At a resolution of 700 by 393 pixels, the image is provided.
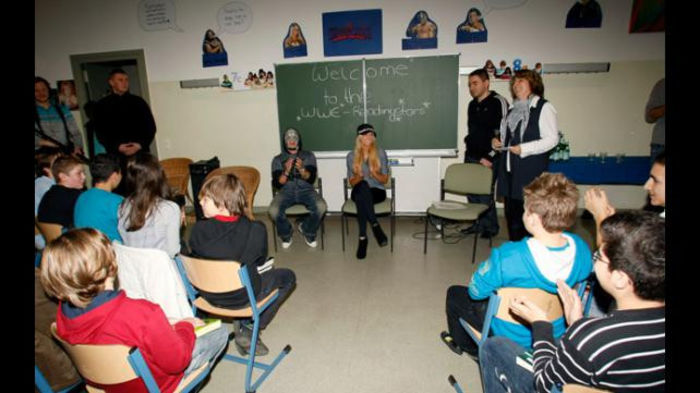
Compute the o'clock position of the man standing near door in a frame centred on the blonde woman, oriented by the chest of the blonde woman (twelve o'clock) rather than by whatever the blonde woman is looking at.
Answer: The man standing near door is roughly at 3 o'clock from the blonde woman.

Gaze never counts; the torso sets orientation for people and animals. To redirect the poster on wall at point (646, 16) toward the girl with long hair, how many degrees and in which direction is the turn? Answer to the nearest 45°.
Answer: approximately 45° to its right

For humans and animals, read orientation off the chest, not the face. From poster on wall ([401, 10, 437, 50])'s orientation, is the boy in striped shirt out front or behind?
out front

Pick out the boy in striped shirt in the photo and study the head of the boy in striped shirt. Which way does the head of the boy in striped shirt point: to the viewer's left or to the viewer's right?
to the viewer's left

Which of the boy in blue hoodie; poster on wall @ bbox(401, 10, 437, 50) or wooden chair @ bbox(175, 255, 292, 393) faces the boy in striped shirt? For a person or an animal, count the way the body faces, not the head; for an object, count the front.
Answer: the poster on wall

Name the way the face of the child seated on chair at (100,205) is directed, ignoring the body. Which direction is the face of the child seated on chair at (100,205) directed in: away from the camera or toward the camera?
away from the camera

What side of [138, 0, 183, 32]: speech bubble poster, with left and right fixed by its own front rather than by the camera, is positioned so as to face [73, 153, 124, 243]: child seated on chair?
front

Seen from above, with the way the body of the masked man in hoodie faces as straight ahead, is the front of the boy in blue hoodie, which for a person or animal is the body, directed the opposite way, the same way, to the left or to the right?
the opposite way

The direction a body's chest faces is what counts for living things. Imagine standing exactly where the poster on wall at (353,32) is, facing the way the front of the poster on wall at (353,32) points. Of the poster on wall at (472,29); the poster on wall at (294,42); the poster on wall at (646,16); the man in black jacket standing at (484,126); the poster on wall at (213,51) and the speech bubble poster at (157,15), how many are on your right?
3

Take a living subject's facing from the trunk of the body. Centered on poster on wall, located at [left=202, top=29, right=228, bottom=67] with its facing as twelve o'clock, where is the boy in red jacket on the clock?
The boy in red jacket is roughly at 12 o'clock from the poster on wall.

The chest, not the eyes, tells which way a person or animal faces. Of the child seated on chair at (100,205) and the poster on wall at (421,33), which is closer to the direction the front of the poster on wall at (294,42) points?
the child seated on chair

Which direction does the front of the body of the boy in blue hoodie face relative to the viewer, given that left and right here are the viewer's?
facing away from the viewer and to the left of the viewer
